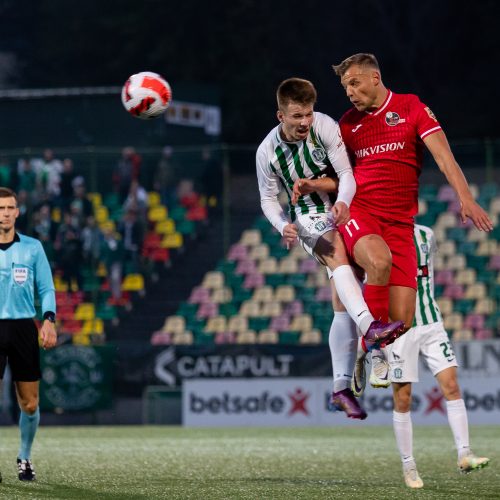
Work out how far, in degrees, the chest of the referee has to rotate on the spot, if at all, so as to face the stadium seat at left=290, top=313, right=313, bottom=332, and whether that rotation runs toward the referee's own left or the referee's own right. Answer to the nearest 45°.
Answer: approximately 135° to the referee's own left

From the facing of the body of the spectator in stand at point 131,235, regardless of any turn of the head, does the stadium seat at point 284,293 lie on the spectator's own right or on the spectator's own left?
on the spectator's own left

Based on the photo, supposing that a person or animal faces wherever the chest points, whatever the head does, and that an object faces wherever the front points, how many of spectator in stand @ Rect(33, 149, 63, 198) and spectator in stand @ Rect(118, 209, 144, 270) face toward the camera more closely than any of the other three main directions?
2

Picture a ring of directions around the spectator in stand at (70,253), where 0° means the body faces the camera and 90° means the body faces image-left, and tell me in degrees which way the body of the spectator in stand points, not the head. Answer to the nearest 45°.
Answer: approximately 0°

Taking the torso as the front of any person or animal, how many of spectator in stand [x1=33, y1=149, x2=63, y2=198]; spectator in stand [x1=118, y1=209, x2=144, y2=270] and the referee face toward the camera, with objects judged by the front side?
3

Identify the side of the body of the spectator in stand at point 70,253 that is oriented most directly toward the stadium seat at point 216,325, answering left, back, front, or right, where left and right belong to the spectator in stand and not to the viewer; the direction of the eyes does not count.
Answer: left

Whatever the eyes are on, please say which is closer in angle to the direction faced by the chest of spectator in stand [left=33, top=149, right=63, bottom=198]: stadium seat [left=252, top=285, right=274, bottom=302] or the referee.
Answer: the referee
